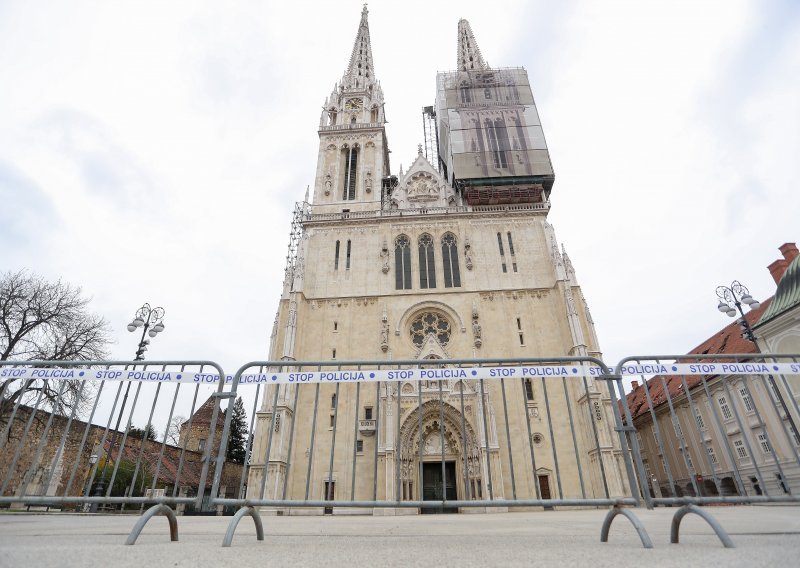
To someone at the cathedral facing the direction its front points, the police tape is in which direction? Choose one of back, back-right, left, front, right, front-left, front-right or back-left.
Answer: front

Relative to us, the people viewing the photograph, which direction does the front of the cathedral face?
facing the viewer
